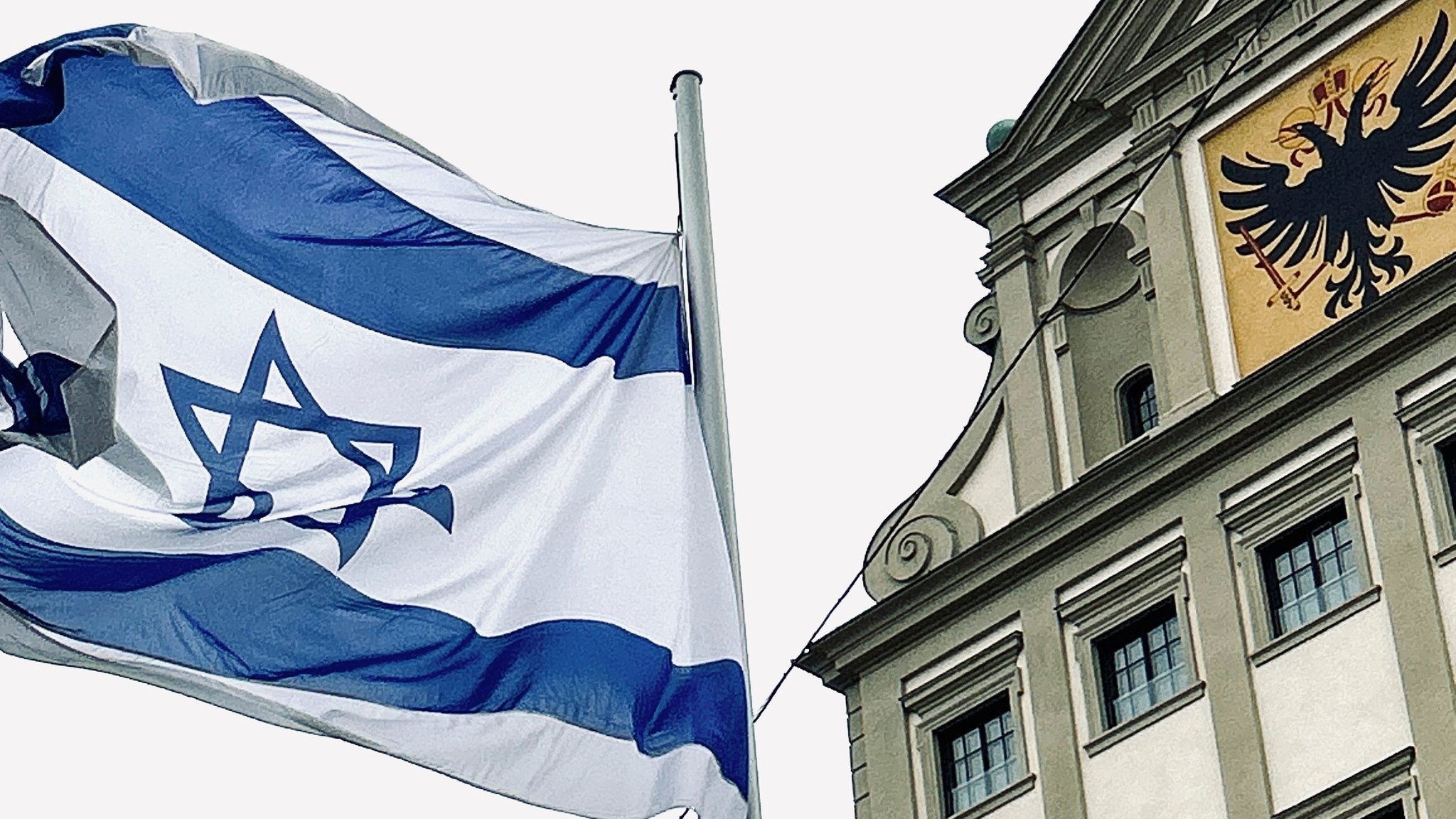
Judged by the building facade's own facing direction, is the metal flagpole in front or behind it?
in front

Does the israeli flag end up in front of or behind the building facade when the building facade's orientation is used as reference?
in front

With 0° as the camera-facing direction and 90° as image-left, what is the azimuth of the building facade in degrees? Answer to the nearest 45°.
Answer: approximately 45°
